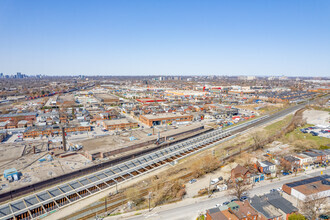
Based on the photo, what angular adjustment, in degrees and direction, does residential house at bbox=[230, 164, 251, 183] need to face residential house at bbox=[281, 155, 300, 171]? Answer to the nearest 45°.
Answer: approximately 90° to its left

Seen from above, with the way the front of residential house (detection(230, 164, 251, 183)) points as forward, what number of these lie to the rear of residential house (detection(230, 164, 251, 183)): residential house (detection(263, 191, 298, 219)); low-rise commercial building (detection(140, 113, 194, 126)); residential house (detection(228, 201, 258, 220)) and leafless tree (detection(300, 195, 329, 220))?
1

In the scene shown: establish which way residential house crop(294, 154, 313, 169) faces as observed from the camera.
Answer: facing the viewer and to the right of the viewer

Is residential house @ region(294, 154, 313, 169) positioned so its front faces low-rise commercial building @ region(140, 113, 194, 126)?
no

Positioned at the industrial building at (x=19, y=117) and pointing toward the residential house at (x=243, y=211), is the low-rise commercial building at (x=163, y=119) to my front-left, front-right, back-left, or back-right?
front-left

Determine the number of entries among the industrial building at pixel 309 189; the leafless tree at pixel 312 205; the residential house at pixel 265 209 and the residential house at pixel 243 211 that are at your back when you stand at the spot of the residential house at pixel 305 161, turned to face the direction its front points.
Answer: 0

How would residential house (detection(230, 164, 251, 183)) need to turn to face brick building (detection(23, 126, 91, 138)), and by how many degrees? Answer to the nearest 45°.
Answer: approximately 135° to its right

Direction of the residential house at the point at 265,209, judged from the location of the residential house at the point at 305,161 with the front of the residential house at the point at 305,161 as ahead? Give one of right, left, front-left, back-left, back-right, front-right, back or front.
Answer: front-right

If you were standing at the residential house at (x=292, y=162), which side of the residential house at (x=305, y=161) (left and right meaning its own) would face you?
right

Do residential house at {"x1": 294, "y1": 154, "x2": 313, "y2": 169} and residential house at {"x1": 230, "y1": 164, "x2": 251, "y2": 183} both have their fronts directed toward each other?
no

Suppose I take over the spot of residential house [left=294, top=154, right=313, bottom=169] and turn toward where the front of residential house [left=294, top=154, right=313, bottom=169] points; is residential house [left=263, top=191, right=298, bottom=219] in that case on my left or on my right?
on my right

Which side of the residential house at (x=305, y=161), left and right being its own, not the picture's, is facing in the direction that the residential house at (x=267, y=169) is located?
right

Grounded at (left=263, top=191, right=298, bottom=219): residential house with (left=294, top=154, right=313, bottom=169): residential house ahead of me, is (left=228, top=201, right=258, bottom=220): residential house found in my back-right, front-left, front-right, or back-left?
back-left

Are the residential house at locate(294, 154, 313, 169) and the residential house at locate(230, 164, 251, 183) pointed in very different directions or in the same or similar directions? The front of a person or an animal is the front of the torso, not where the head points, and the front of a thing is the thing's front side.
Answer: same or similar directions

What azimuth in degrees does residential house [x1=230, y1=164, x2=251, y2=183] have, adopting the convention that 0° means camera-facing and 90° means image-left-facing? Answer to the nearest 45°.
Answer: approximately 315°

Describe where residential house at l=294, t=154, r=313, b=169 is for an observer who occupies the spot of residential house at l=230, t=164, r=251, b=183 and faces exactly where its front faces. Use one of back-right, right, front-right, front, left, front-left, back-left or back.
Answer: left

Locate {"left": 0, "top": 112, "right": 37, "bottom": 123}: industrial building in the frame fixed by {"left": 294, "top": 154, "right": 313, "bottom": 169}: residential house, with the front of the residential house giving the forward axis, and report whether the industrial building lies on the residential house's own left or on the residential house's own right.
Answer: on the residential house's own right
